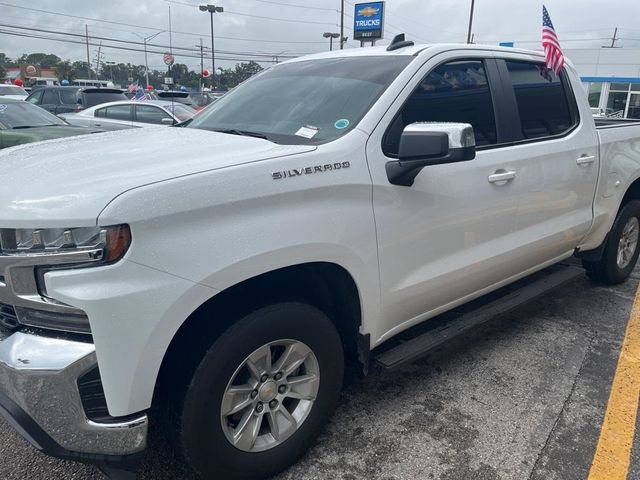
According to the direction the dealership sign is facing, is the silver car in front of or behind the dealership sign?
in front

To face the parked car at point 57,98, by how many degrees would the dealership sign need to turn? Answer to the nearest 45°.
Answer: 0° — it already faces it

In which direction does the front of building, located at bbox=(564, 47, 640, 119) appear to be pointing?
toward the camera

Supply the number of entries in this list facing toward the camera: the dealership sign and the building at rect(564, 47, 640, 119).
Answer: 2

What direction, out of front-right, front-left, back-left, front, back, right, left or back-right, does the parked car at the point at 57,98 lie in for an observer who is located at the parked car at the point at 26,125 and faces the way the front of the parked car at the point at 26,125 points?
back-left

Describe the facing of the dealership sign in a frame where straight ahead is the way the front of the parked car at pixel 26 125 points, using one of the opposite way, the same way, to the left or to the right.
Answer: to the right

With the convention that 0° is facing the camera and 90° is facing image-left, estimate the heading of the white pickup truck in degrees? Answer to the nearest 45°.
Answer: approximately 45°

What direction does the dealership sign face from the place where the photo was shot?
facing the viewer

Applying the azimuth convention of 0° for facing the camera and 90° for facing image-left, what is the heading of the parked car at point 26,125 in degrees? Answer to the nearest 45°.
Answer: approximately 315°
